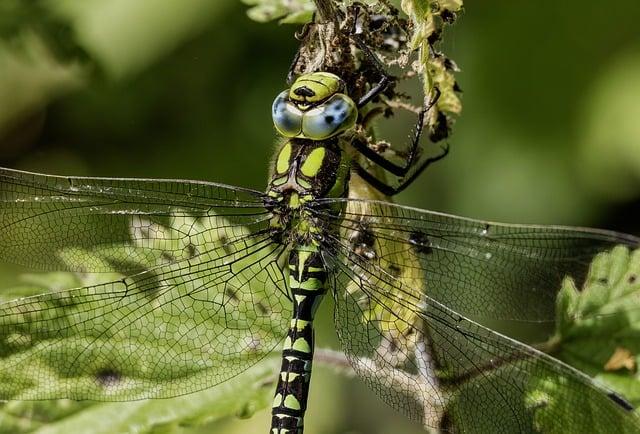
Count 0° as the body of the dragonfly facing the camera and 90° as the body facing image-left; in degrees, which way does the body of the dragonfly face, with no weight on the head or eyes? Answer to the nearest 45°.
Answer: approximately 180°

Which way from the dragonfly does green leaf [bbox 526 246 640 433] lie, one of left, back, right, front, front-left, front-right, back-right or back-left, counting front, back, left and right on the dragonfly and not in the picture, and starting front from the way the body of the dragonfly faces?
right
